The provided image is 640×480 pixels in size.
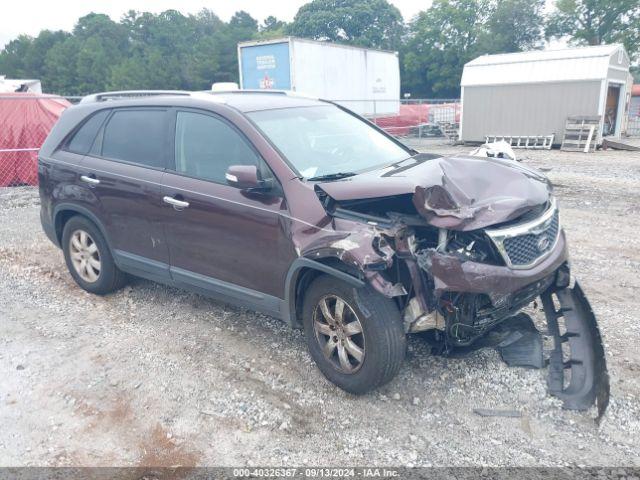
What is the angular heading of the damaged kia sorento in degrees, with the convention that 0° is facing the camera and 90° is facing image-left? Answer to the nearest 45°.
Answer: approximately 315°

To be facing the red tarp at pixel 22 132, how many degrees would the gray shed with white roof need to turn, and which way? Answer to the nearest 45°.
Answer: approximately 135° to its right

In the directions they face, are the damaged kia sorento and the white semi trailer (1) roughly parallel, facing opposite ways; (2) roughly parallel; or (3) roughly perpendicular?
roughly perpendicular

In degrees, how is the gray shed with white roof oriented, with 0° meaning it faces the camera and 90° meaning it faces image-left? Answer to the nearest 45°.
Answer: approximately 270°

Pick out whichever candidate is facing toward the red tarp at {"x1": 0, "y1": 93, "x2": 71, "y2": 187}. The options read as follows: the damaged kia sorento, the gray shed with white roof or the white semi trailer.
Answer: the white semi trailer

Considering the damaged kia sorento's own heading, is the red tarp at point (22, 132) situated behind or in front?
behind
